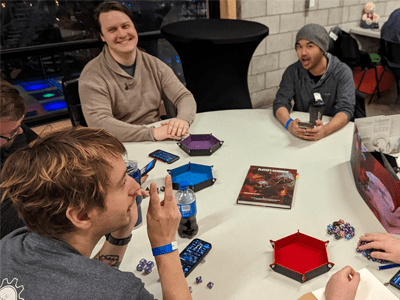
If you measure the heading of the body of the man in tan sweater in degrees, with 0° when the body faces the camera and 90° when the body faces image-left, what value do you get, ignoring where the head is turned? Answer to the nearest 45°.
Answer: approximately 315°

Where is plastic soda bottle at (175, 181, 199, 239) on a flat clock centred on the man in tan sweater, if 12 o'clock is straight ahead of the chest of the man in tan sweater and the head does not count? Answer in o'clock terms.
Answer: The plastic soda bottle is roughly at 1 o'clock from the man in tan sweater.

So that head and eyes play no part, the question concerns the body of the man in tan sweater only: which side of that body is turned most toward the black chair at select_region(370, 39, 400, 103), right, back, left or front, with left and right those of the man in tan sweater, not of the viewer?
left

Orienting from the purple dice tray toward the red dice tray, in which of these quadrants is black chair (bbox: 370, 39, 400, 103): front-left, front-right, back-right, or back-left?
back-left

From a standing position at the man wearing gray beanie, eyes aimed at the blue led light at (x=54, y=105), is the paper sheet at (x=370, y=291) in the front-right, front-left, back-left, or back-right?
back-left

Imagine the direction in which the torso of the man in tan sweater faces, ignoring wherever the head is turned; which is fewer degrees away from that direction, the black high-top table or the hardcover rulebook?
the hardcover rulebook

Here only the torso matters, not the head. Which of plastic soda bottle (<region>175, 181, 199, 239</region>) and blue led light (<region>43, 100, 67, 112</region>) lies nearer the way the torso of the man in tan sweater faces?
the plastic soda bottle

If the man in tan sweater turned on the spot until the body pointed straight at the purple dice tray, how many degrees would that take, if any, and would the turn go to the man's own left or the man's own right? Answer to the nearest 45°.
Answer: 0° — they already face it

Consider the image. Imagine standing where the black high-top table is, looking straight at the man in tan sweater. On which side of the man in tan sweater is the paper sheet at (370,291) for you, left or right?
left
